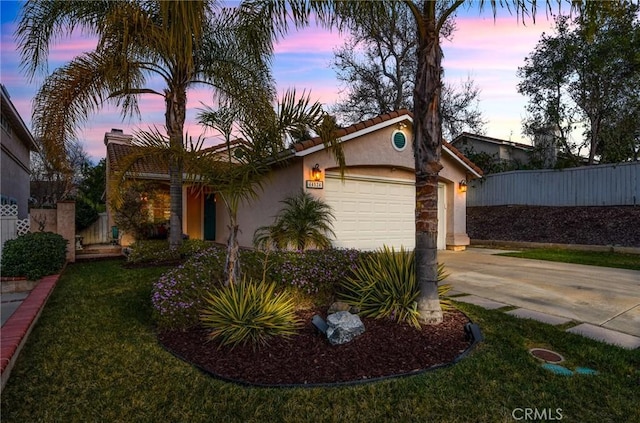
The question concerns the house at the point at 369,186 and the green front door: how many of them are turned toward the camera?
2

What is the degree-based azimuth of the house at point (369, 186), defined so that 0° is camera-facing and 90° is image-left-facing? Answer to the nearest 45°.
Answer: approximately 0°

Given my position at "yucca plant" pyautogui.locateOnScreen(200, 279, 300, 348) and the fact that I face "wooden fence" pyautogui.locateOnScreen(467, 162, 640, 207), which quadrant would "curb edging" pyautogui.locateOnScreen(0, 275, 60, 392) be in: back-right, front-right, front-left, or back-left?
back-left

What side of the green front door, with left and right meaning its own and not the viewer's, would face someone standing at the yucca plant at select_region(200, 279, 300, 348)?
front

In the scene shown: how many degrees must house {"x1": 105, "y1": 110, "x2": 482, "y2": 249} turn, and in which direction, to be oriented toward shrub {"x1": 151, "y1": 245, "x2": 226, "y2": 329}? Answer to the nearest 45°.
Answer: approximately 45° to its right

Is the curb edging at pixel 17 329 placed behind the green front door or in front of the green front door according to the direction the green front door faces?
in front

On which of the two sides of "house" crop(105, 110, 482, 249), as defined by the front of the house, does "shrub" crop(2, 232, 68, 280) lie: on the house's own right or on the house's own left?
on the house's own right

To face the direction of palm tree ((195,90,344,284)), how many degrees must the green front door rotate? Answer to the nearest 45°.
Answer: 0° — it already faces it

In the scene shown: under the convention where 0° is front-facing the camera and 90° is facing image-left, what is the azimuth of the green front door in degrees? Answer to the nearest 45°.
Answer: approximately 0°

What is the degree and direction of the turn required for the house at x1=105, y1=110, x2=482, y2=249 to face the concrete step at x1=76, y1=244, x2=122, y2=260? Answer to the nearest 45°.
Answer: approximately 90° to its right

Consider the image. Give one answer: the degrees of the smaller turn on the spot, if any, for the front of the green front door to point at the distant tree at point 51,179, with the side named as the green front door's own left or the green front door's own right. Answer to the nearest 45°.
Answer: approximately 135° to the green front door's own right
